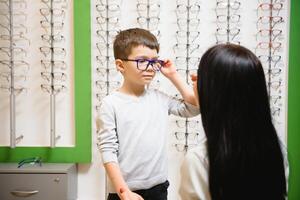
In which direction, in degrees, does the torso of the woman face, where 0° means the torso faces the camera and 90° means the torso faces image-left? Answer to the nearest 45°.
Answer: approximately 135°

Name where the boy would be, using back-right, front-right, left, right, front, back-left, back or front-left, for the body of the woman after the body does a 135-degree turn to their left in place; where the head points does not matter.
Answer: back-right

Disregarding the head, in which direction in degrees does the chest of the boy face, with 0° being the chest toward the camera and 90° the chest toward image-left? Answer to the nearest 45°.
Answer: approximately 315°

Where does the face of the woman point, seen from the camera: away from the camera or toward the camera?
away from the camera
